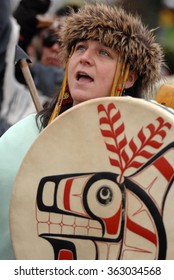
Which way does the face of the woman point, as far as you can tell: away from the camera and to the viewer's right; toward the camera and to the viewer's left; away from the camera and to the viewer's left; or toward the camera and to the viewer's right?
toward the camera and to the viewer's left

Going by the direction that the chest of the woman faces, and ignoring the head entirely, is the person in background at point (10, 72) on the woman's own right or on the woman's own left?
on the woman's own right

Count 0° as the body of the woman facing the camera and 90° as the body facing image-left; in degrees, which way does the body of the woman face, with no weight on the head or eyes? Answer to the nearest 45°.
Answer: approximately 45°
